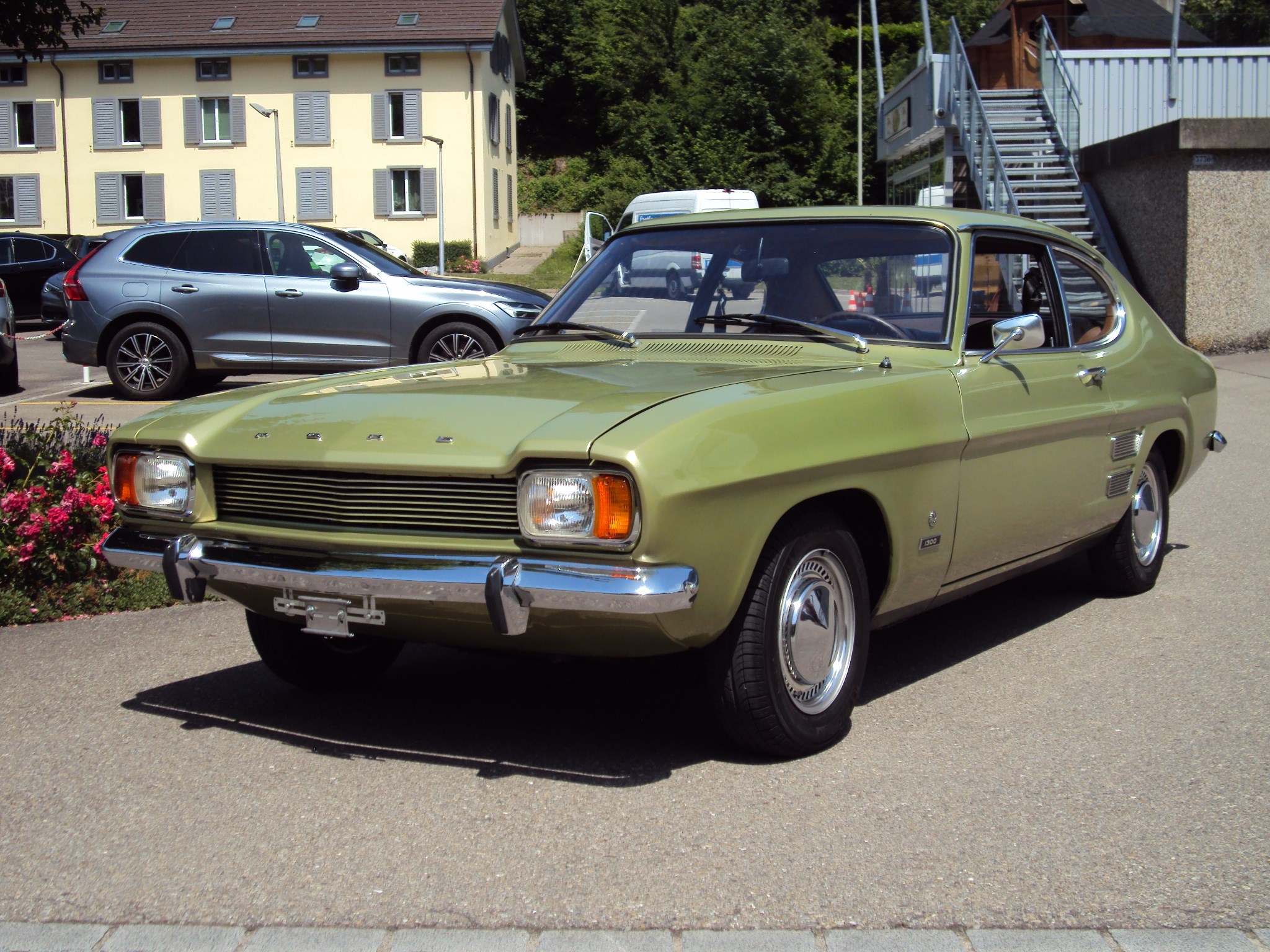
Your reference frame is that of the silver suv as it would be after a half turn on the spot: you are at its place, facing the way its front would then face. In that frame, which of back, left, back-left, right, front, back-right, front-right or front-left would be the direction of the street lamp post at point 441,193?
right

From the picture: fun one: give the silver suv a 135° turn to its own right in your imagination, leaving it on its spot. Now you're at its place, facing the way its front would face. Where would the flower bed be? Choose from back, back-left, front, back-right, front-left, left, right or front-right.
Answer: front-left

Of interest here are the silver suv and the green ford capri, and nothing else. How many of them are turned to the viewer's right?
1

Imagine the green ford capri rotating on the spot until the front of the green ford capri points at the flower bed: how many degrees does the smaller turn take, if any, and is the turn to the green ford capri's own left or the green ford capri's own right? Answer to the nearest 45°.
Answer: approximately 90° to the green ford capri's own right

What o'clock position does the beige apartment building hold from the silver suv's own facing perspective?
The beige apartment building is roughly at 9 o'clock from the silver suv.

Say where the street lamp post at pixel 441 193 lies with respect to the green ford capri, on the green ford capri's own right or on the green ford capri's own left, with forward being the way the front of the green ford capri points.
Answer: on the green ford capri's own right

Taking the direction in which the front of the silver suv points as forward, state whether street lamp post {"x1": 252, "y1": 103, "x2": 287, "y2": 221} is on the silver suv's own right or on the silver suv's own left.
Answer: on the silver suv's own left

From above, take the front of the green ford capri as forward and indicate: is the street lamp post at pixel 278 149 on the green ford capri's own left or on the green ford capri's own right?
on the green ford capri's own right

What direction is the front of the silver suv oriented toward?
to the viewer's right

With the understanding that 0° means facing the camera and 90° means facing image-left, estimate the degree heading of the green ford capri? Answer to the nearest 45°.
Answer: approximately 45°

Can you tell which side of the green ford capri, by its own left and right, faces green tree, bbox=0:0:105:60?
right
